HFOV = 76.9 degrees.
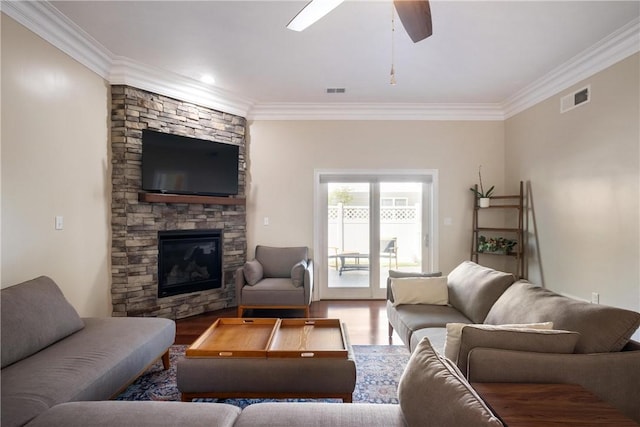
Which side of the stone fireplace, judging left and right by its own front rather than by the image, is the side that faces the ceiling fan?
front

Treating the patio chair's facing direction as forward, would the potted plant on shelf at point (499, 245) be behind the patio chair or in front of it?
behind

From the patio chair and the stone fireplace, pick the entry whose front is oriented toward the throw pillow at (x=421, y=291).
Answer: the stone fireplace

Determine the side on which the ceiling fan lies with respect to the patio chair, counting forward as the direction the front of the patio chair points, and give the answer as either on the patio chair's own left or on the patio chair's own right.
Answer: on the patio chair's own left

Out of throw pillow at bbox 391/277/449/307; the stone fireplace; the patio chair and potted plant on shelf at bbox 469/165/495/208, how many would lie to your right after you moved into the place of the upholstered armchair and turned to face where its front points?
1

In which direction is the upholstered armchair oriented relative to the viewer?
toward the camera

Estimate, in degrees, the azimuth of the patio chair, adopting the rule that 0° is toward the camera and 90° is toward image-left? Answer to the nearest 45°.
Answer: approximately 90°

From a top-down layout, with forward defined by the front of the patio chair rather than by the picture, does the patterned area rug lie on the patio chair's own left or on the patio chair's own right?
on the patio chair's own left

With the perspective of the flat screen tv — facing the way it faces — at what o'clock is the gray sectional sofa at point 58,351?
The gray sectional sofa is roughly at 2 o'clock from the flat screen tv.

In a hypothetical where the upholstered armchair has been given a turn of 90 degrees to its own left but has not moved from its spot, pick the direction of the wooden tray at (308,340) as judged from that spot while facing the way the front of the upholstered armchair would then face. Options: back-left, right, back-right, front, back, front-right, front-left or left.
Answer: right

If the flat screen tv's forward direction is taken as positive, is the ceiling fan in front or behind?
in front

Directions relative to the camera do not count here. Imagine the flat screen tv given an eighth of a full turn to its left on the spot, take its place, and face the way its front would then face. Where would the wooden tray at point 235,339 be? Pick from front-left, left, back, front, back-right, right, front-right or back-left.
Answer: right
